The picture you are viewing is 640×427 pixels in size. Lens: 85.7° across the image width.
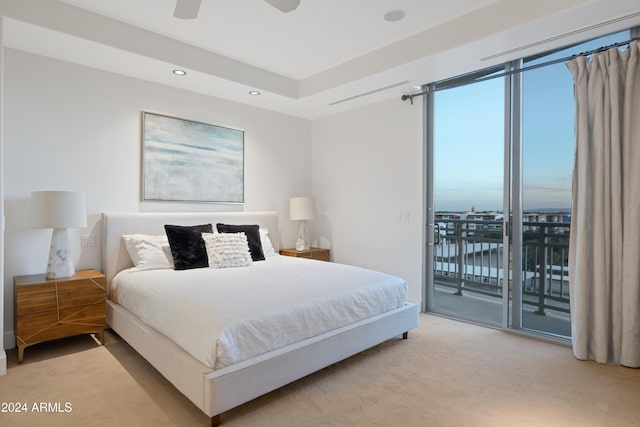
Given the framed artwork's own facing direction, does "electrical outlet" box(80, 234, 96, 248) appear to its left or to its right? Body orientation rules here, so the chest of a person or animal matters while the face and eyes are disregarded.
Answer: on its right

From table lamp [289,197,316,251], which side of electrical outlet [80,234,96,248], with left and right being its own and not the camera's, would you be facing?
left

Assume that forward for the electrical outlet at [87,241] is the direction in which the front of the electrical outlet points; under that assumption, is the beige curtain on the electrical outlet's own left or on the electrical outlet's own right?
on the electrical outlet's own left

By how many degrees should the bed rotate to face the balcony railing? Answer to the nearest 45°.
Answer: approximately 45° to its left

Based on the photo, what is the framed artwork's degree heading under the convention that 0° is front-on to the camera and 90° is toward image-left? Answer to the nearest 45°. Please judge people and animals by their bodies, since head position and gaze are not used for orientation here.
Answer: approximately 315°

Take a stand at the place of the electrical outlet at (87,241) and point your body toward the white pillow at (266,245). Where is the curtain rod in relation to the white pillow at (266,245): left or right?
right

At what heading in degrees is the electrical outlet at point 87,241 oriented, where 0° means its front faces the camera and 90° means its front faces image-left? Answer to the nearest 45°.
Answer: approximately 0°

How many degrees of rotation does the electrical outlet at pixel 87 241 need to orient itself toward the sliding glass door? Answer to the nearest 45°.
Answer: approximately 45° to its left
